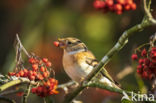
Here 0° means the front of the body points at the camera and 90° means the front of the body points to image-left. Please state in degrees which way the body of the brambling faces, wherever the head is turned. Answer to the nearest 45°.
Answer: approximately 90°
